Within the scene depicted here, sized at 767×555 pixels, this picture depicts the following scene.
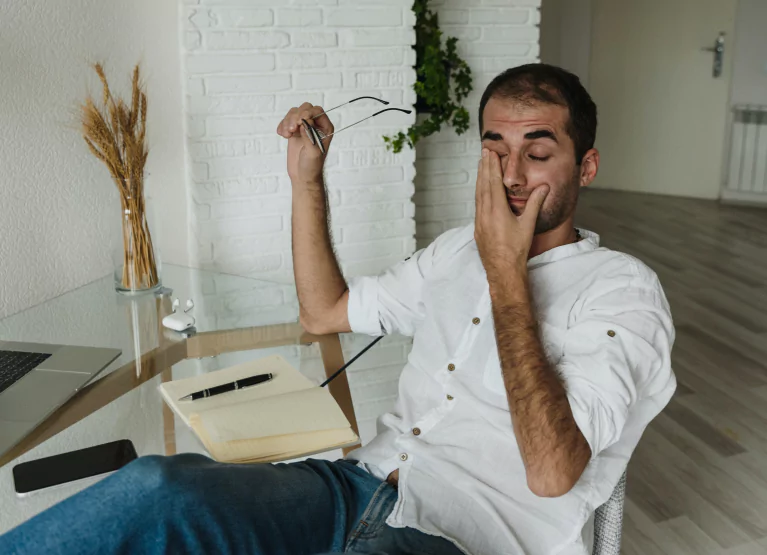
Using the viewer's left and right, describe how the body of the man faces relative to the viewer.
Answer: facing the viewer and to the left of the viewer

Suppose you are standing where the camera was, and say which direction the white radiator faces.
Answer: facing the viewer

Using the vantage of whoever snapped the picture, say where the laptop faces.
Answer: facing the viewer and to the right of the viewer

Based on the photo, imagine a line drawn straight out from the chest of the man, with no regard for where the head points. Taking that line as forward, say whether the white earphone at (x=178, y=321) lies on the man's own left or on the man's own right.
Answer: on the man's own right

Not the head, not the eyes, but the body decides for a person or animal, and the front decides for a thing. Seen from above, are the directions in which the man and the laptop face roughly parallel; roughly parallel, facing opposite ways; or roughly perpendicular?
roughly perpendicular

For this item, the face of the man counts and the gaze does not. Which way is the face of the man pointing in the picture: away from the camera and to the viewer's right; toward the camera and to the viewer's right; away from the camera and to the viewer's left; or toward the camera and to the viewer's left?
toward the camera and to the viewer's left

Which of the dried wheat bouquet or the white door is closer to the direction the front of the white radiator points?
the dried wheat bouquet

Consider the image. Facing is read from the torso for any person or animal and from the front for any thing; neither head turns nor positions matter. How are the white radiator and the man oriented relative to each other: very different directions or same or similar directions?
same or similar directions

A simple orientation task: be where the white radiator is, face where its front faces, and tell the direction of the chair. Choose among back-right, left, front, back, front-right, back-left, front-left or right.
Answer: front

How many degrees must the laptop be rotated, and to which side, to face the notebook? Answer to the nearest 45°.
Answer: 0° — it already faces it

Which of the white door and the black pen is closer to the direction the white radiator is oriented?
the black pen

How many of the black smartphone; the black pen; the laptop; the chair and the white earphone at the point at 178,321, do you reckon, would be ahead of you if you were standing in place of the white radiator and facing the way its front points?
5

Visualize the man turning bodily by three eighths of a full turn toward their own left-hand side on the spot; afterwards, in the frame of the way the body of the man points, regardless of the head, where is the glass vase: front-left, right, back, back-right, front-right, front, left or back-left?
back-left
